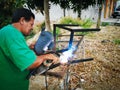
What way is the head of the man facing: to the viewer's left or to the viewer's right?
to the viewer's right

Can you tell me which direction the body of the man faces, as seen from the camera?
to the viewer's right
